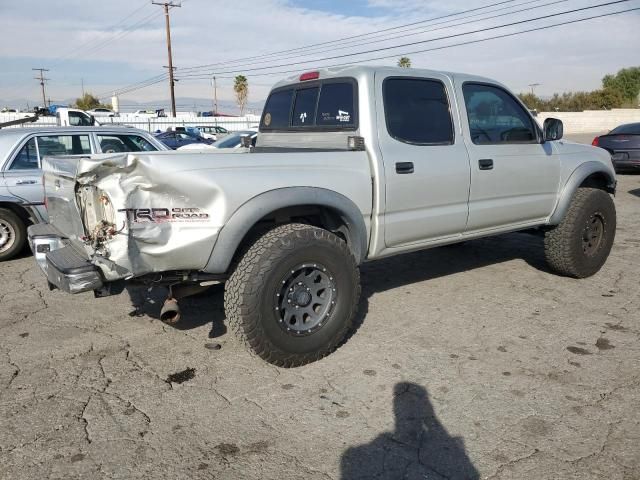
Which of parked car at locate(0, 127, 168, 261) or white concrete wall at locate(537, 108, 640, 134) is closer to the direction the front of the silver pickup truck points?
the white concrete wall

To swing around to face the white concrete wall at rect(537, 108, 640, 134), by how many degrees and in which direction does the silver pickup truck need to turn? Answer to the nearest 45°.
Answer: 0° — it already faces it

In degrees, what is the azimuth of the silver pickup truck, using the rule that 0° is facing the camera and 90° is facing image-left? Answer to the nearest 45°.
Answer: approximately 225°

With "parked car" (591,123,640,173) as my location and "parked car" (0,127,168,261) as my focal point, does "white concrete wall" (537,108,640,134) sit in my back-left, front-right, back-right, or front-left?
back-right

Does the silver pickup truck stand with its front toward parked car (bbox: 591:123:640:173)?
yes

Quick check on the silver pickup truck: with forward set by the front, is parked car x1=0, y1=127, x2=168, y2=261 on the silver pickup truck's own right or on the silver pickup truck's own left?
on the silver pickup truck's own left
